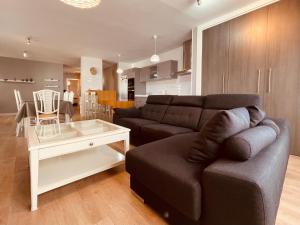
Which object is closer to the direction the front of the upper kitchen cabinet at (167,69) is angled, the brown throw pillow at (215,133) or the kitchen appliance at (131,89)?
the brown throw pillow

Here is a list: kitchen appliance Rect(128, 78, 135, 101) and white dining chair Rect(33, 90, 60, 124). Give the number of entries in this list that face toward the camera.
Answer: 1

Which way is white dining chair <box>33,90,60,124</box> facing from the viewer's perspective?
away from the camera

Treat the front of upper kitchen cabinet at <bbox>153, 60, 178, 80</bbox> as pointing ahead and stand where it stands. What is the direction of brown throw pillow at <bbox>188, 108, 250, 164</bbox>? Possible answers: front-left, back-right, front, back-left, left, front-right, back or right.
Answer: front-left

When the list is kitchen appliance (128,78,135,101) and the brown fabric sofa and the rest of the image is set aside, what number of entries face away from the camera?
0

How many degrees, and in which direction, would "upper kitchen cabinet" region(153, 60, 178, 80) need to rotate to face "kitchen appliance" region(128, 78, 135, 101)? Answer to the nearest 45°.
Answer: approximately 90° to its right

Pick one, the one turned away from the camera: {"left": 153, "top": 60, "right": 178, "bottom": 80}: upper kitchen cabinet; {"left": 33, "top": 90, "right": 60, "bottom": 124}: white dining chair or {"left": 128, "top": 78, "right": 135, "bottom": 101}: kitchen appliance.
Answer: the white dining chair

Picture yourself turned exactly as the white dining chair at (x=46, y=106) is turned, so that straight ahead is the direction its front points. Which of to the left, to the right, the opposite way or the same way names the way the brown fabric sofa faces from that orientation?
to the left

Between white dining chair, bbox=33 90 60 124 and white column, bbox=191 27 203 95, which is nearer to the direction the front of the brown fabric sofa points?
the white dining chair

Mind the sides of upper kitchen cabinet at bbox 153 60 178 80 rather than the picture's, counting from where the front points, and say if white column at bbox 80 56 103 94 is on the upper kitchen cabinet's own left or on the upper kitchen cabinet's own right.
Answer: on the upper kitchen cabinet's own right

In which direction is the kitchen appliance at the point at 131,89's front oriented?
toward the camera

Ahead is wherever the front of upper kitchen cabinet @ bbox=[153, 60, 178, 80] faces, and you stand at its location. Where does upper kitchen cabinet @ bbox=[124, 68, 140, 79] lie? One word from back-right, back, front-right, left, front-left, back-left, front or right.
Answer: right

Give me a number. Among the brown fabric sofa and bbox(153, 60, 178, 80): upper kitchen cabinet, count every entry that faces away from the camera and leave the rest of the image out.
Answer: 0
